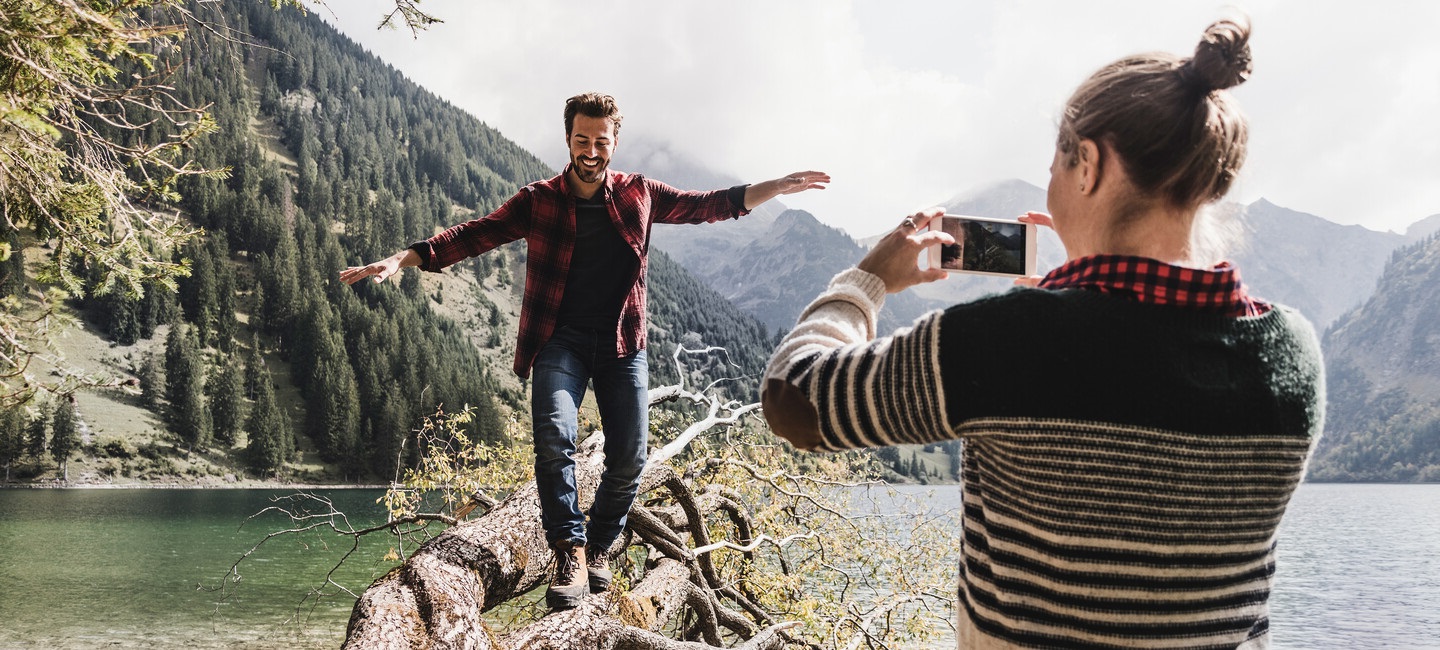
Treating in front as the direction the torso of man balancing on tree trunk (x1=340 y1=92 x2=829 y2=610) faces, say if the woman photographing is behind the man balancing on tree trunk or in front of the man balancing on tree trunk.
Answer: in front

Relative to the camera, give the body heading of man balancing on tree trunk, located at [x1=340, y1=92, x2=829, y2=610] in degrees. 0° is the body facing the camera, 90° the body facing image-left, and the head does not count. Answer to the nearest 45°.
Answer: approximately 0°

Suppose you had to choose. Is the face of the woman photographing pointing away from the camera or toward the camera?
away from the camera
